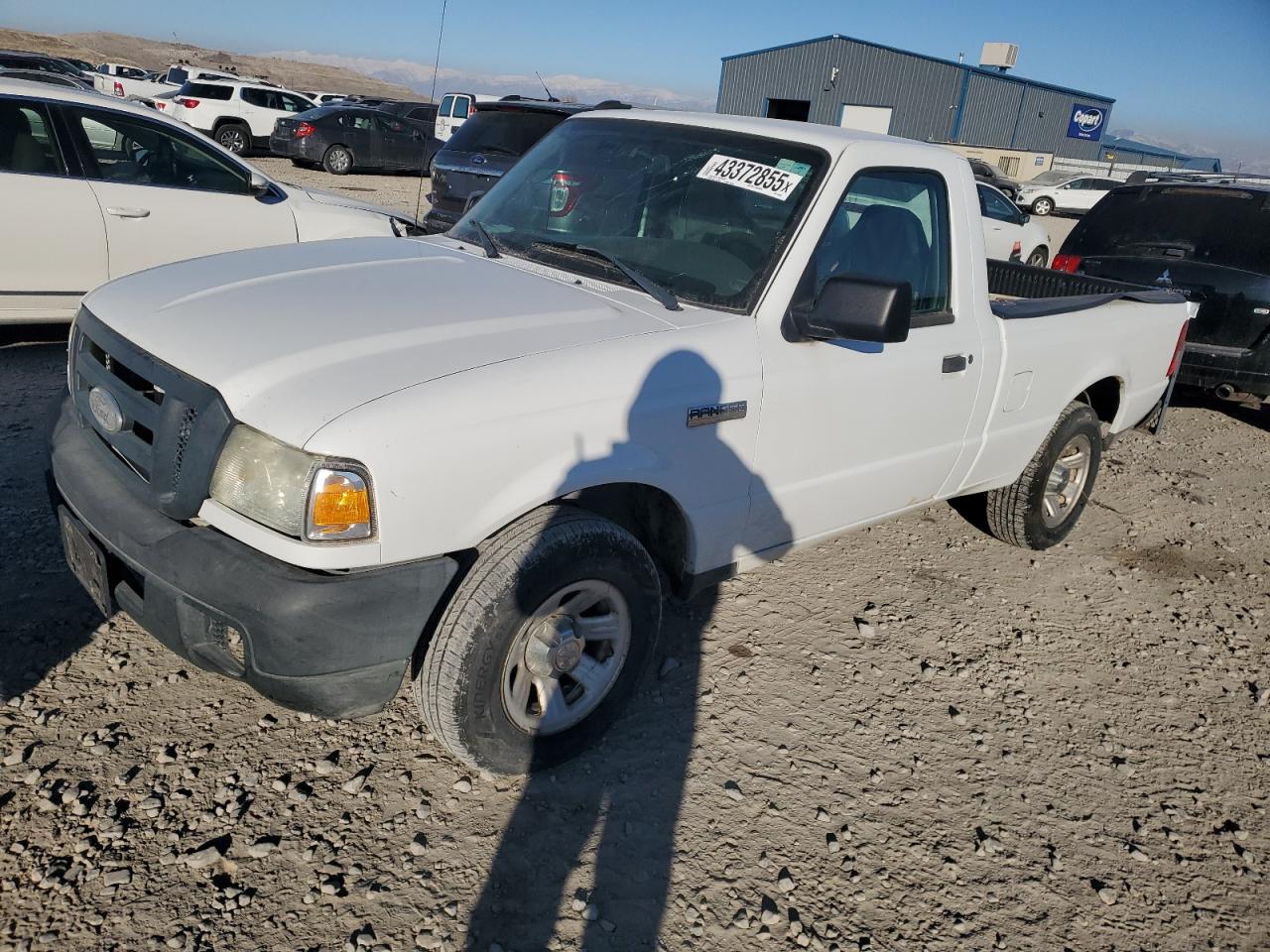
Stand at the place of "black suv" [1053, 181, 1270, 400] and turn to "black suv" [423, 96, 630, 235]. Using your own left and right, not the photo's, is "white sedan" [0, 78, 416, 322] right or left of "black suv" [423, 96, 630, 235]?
left

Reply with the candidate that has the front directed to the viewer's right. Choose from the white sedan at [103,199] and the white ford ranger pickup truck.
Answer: the white sedan

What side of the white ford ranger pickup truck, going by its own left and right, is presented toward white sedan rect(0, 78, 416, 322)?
right

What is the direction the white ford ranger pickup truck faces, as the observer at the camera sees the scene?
facing the viewer and to the left of the viewer

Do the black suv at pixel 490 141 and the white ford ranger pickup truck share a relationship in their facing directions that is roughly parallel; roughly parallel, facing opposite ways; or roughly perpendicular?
roughly parallel, facing opposite ways

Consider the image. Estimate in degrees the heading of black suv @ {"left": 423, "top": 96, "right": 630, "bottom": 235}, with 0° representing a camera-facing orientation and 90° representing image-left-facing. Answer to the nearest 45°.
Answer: approximately 225°

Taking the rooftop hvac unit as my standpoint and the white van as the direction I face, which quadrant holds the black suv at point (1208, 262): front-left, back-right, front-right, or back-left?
front-left

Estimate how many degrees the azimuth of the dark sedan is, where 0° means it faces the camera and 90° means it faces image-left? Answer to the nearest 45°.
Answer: approximately 225°

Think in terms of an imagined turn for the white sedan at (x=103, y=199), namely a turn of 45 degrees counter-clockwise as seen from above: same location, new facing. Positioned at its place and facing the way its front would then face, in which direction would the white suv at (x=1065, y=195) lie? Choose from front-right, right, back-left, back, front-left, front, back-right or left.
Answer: front

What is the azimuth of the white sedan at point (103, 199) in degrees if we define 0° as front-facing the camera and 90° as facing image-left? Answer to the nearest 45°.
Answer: approximately 270°

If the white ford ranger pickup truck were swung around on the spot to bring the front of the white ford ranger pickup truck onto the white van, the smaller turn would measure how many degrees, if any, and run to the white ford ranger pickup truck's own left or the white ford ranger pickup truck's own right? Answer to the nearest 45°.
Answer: approximately 135° to the white ford ranger pickup truck's own right

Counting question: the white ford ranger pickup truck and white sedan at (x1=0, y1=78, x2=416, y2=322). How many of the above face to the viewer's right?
1

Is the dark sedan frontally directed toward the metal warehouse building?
yes
